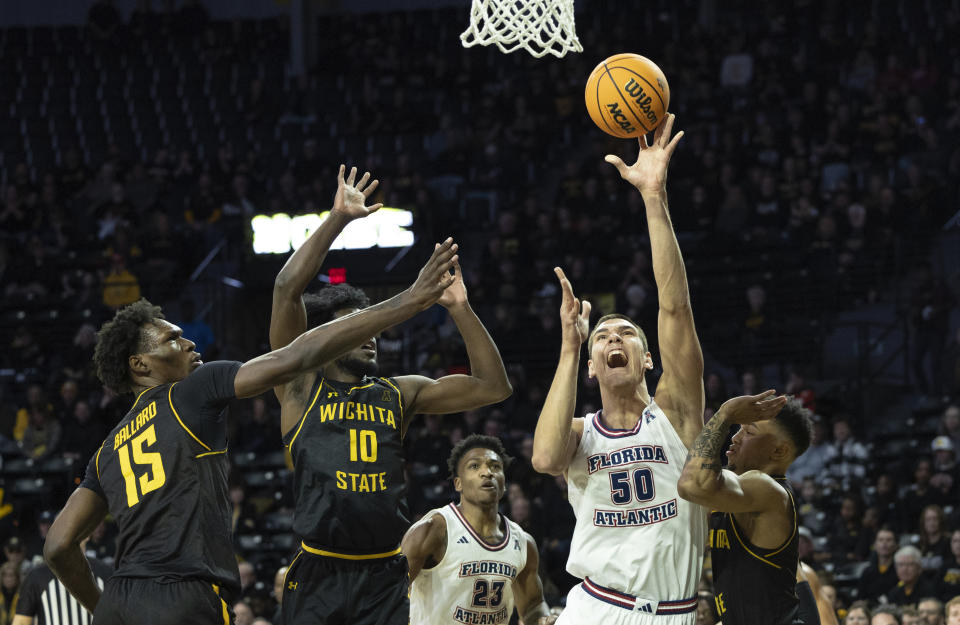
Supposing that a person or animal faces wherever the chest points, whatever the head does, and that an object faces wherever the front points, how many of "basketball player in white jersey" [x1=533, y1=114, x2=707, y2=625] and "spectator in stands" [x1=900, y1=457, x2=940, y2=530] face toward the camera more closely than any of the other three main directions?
2

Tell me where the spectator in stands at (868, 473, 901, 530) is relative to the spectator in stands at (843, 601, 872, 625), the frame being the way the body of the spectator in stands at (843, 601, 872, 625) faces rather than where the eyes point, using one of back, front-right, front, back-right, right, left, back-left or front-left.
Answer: back

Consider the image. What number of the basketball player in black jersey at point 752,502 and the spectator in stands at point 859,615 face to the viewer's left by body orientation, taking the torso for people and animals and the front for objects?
1

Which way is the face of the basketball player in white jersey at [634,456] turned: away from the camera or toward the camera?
toward the camera

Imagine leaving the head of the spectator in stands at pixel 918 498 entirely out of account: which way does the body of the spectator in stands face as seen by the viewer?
toward the camera

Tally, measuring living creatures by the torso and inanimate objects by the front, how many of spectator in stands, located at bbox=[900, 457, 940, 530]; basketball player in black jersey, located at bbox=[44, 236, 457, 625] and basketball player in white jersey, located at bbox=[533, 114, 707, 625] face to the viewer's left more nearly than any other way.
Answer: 0

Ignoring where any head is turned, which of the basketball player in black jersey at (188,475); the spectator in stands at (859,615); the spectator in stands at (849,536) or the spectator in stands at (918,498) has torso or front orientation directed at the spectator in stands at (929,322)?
the basketball player in black jersey

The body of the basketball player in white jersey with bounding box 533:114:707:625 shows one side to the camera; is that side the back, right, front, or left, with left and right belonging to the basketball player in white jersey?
front

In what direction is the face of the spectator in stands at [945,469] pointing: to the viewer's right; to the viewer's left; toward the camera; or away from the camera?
toward the camera

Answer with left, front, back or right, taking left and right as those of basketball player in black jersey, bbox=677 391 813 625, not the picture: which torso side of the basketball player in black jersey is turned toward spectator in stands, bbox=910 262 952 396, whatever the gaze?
right

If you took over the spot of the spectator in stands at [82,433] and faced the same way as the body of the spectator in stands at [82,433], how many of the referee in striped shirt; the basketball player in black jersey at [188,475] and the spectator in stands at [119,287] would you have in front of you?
2

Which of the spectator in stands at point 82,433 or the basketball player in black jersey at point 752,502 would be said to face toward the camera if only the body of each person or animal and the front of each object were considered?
the spectator in stands

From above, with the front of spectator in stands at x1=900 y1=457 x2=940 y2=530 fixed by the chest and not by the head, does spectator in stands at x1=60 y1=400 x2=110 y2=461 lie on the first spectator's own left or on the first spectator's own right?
on the first spectator's own right

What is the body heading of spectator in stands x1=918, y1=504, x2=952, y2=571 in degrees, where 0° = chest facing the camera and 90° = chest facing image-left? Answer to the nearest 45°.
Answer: approximately 45°

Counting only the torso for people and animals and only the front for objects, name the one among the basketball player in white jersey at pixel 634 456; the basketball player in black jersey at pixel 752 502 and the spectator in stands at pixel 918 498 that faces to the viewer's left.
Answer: the basketball player in black jersey

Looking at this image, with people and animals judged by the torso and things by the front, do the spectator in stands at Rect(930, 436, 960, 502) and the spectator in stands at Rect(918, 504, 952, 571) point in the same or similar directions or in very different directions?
same or similar directions

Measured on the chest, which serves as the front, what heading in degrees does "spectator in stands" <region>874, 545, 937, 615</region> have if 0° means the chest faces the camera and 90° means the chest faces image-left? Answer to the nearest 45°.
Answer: approximately 45°

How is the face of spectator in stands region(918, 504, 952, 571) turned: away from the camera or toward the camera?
toward the camera

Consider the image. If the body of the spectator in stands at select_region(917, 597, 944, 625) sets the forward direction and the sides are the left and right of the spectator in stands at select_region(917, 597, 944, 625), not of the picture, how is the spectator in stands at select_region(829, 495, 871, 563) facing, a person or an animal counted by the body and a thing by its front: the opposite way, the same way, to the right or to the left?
the same way
